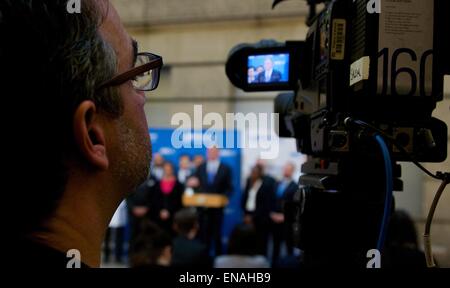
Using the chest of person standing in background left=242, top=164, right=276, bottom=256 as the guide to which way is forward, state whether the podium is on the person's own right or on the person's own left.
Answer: on the person's own right

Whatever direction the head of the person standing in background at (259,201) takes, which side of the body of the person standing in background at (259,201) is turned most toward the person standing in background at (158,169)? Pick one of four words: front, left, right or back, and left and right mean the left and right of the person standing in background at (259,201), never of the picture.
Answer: right

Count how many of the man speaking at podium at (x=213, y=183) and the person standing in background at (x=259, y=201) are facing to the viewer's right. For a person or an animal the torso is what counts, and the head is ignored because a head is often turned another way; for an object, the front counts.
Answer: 0

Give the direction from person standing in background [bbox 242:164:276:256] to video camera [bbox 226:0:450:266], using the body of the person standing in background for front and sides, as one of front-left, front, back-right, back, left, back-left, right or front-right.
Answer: front-left

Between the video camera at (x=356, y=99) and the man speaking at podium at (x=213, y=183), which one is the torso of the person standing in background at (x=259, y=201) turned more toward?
the video camera

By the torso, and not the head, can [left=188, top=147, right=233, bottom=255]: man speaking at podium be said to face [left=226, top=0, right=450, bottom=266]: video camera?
yes

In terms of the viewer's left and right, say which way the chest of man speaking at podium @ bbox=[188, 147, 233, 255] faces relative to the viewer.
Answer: facing the viewer
